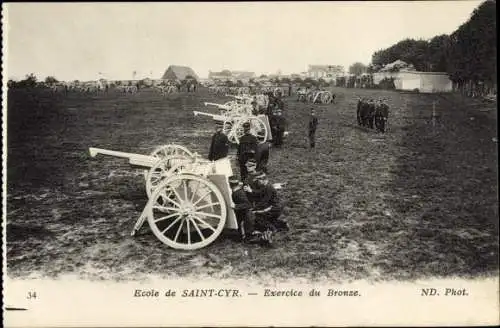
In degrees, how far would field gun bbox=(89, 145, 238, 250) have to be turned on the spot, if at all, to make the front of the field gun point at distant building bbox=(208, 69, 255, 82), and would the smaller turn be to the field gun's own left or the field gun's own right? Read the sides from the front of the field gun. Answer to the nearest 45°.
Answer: approximately 90° to the field gun's own right

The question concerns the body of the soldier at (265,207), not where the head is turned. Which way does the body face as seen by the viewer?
to the viewer's left

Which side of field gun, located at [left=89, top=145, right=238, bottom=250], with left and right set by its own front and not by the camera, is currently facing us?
left

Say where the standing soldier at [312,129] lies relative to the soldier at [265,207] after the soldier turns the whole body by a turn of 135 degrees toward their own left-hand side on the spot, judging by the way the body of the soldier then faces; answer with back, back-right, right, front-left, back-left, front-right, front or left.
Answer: back-left

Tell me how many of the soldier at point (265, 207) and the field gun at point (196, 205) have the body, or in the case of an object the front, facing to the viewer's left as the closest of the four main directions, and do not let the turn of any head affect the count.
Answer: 2
